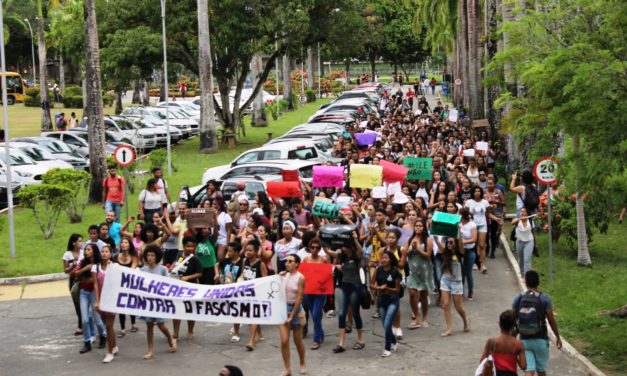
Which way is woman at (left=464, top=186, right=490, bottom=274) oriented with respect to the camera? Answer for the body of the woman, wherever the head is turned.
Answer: toward the camera

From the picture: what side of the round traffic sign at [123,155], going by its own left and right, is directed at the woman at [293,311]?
front

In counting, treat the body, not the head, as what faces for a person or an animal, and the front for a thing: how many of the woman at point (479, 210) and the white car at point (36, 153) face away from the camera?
0

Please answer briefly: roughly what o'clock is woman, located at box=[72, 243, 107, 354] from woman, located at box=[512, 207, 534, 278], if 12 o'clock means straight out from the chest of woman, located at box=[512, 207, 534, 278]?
woman, located at box=[72, 243, 107, 354] is roughly at 2 o'clock from woman, located at box=[512, 207, 534, 278].

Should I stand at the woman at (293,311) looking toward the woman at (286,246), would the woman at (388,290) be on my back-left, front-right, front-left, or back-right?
front-right

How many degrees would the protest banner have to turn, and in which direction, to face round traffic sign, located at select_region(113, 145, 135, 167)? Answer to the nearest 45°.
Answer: approximately 180°

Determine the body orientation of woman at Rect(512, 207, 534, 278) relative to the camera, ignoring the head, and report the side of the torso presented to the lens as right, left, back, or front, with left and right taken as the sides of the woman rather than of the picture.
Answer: front

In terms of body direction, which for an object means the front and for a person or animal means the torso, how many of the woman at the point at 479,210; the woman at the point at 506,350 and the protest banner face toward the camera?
2

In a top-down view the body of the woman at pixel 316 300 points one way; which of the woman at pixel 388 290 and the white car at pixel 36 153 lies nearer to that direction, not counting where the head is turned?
the woman

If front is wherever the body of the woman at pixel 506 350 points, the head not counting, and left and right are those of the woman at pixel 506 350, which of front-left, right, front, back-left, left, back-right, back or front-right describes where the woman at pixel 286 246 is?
front-left

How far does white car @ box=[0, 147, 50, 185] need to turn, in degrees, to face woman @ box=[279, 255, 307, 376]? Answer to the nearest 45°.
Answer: approximately 45° to its right

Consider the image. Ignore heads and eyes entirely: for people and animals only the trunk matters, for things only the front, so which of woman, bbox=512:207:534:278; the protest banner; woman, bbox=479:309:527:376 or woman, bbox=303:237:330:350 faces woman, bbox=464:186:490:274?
woman, bbox=479:309:527:376

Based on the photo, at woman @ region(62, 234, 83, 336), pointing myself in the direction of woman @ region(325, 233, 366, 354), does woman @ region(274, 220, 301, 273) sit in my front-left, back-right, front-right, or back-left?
front-left

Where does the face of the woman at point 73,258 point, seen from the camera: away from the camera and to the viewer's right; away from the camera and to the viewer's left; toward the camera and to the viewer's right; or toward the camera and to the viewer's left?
toward the camera and to the viewer's right

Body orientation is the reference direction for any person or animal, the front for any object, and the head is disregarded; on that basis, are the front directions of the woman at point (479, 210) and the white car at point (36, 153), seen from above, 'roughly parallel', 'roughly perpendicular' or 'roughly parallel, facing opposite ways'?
roughly perpendicular

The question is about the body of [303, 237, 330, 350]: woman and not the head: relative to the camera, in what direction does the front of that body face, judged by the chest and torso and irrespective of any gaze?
toward the camera

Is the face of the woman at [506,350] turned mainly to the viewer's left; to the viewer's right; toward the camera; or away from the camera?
away from the camera

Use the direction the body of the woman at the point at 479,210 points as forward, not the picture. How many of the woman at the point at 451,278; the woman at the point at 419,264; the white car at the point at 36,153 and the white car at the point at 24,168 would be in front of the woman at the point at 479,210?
2

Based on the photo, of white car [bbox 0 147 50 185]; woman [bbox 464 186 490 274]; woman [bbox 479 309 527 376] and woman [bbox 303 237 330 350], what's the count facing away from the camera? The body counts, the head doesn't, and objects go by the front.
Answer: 1

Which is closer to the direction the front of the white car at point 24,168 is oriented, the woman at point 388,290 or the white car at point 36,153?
the woman
